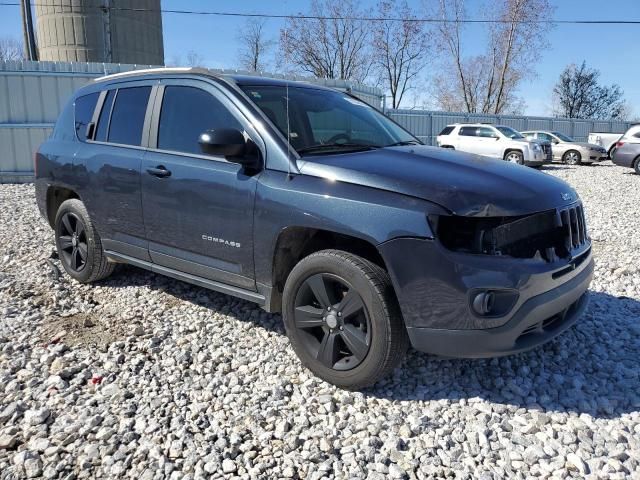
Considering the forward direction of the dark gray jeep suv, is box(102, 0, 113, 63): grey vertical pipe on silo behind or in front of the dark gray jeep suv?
behind

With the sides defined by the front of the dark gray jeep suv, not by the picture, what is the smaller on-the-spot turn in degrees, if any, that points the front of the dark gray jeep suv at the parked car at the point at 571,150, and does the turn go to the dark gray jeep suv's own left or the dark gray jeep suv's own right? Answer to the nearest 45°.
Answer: approximately 90° to the dark gray jeep suv's own left

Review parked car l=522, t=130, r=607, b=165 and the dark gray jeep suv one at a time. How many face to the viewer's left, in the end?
0

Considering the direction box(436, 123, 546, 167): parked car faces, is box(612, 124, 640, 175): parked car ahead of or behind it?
ahead

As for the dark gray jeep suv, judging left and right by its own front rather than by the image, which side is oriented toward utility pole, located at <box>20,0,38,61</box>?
back
